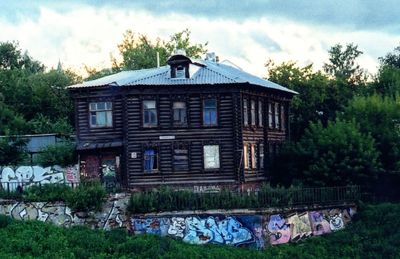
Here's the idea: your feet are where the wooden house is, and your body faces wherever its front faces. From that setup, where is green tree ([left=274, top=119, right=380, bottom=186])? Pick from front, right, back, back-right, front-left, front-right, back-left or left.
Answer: left

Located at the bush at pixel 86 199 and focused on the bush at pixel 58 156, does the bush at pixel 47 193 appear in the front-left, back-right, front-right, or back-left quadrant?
front-left

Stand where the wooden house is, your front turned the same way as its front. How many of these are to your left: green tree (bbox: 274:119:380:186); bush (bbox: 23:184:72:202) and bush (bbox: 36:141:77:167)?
1

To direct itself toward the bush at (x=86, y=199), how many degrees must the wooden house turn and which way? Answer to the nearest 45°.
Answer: approximately 45° to its right

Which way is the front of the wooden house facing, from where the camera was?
facing the viewer

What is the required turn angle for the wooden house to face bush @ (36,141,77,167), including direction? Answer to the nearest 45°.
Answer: approximately 90° to its right

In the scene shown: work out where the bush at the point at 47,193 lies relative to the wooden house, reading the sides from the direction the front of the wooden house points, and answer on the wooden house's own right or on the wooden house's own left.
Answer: on the wooden house's own right

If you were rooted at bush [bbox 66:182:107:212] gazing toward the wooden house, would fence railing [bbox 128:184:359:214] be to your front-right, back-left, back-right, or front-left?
front-right
